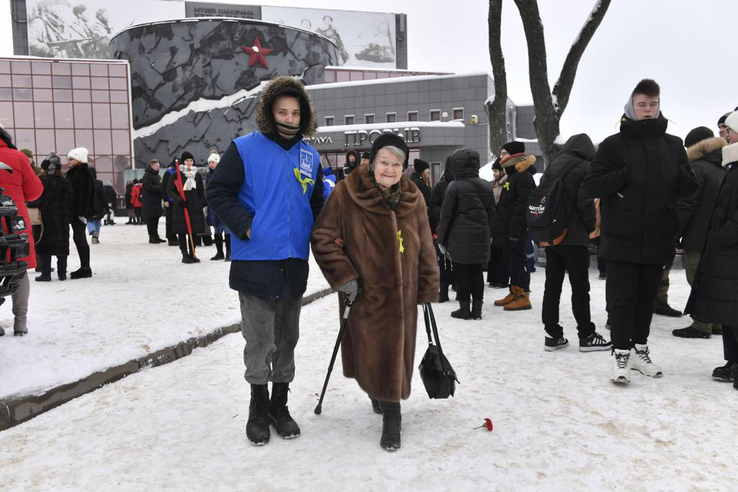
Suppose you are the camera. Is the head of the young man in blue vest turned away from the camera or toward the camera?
toward the camera

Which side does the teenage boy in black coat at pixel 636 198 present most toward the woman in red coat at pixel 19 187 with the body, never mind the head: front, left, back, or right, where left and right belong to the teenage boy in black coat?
right

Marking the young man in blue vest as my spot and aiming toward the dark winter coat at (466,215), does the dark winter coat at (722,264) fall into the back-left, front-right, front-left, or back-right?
front-right

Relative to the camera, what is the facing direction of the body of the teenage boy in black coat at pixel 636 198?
toward the camera

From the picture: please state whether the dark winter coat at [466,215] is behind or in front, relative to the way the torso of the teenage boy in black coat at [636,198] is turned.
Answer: behind

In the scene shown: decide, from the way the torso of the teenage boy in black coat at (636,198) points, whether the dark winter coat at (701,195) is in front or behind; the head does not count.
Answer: behind

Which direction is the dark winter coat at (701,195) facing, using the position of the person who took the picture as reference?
facing to the left of the viewer

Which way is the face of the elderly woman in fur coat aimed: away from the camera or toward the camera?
toward the camera

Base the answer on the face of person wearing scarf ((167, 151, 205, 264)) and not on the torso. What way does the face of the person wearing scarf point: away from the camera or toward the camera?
toward the camera

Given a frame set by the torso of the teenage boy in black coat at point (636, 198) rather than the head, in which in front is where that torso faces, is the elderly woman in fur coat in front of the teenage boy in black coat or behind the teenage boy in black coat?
in front
